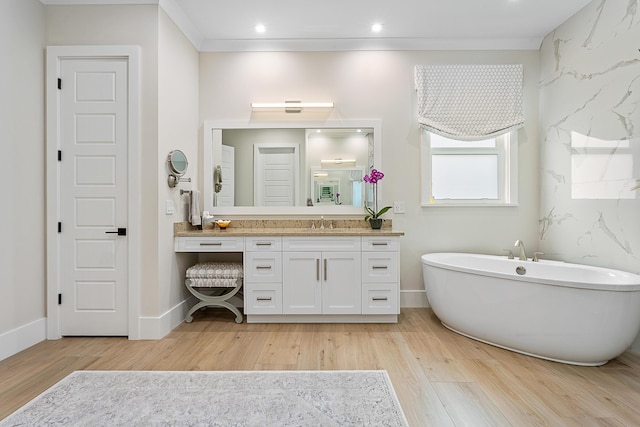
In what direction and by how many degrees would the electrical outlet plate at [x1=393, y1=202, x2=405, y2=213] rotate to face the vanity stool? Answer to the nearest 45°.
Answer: approximately 45° to its right

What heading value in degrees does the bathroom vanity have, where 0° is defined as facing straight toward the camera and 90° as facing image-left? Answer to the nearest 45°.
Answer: approximately 0°

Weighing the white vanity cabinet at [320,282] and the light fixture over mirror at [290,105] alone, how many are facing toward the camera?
2

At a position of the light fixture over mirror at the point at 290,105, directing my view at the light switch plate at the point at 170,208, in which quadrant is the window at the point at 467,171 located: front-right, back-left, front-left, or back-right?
back-left
